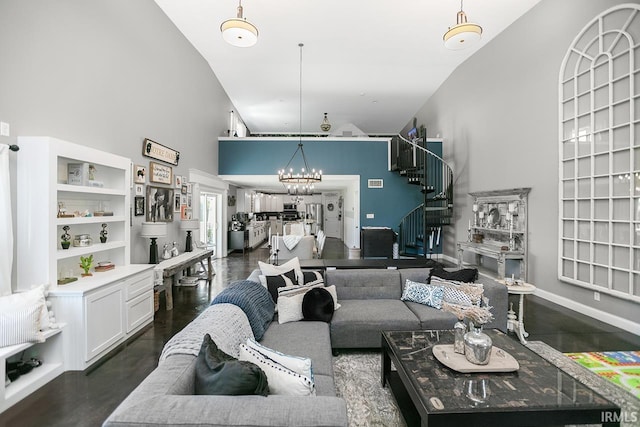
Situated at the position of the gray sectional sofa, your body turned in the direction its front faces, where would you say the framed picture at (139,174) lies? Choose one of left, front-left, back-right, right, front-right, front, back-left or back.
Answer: back

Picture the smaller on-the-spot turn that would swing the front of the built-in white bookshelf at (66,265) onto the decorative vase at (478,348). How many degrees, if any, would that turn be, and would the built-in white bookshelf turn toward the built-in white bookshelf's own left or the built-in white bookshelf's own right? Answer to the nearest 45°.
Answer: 0° — it already faces it

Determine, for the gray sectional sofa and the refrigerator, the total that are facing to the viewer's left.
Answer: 0

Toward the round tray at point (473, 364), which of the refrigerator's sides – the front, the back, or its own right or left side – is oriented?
front

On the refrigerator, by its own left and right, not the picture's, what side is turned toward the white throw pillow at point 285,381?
front

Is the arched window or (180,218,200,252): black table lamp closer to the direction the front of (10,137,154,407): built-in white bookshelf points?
the arched window

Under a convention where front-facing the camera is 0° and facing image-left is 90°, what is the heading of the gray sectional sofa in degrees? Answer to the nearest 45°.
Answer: approximately 315°

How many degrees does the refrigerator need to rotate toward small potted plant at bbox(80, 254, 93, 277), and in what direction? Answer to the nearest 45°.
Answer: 0° — it already faces it

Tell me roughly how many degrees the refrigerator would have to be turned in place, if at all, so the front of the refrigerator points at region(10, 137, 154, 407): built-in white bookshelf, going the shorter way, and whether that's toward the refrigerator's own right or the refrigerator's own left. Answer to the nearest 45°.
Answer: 0° — it already faces it

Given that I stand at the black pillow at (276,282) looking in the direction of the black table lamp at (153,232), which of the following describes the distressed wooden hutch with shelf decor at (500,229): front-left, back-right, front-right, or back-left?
back-right

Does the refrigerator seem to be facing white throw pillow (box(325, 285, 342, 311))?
yes

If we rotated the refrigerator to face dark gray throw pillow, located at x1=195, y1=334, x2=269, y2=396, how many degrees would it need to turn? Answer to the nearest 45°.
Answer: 0° — it already faces it

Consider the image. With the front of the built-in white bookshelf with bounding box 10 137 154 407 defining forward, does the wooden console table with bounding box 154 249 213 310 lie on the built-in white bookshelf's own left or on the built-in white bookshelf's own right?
on the built-in white bookshelf's own left

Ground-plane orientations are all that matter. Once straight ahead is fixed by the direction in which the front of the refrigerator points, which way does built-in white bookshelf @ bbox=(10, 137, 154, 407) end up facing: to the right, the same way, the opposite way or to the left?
to the left
